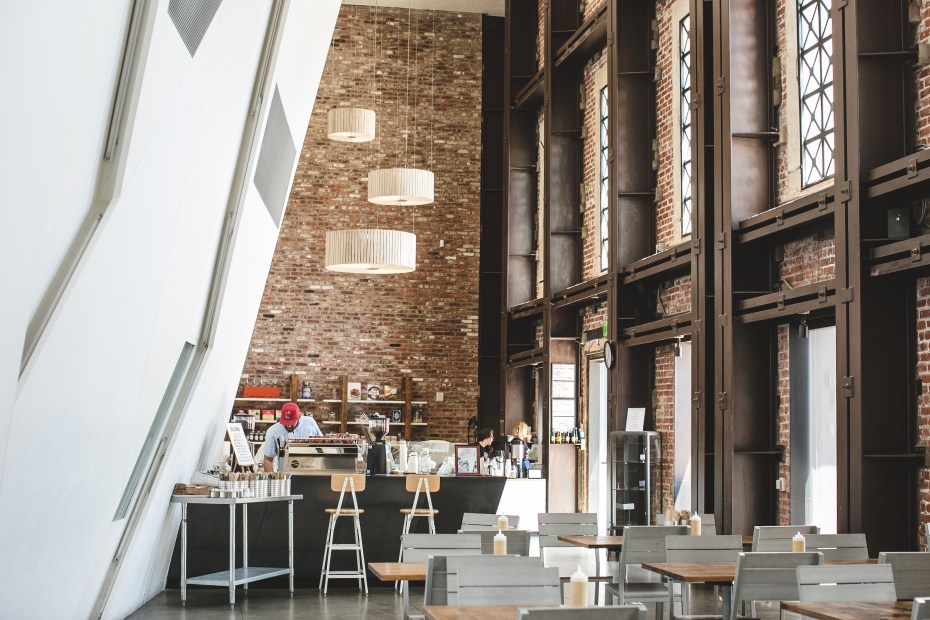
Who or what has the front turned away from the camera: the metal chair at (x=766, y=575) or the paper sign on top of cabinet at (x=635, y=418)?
the metal chair

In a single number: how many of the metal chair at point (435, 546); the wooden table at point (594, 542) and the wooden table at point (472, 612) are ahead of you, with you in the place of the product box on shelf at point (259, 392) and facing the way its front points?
3

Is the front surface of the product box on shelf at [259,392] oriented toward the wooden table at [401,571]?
yes

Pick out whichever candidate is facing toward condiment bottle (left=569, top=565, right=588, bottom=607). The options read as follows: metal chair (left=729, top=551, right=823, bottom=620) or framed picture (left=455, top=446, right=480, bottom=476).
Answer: the framed picture

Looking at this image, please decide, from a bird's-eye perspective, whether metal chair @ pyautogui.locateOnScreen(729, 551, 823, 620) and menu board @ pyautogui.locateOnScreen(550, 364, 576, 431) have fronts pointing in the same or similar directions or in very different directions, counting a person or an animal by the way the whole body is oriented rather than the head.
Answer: very different directions

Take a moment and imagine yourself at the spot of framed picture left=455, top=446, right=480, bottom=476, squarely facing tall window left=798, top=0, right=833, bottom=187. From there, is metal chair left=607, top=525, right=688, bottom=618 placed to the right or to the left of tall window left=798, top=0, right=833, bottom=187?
right

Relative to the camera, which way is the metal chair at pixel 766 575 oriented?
away from the camera
